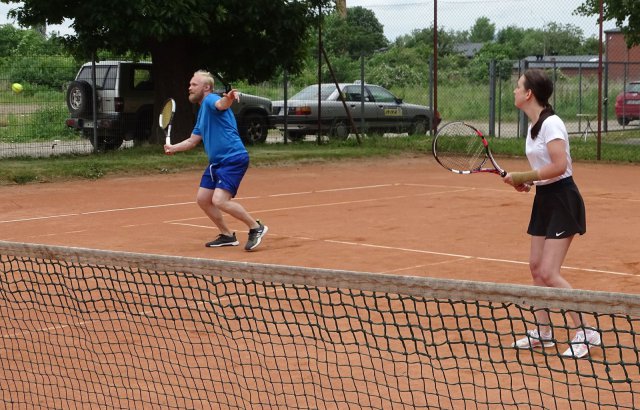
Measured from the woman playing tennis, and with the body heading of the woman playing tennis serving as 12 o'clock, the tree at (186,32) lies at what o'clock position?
The tree is roughly at 2 o'clock from the woman playing tennis.

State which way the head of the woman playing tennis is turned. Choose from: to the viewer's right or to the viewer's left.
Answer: to the viewer's left

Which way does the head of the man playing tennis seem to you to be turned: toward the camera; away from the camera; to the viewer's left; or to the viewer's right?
to the viewer's left

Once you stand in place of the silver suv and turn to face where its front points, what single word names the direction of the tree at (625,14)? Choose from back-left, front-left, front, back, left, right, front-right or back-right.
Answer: front-right

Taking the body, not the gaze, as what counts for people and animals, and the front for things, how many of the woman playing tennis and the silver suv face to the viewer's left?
1

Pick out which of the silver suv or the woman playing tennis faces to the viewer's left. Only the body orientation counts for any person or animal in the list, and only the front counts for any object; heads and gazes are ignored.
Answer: the woman playing tennis

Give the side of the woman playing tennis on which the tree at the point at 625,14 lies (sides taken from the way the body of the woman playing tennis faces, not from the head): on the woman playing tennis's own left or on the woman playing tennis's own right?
on the woman playing tennis's own right

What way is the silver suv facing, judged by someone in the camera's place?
facing away from the viewer and to the right of the viewer

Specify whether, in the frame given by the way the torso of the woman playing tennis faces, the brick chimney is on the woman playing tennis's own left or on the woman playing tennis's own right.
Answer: on the woman playing tennis's own right

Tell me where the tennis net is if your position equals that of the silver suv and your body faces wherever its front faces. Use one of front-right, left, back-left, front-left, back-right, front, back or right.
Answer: back-right

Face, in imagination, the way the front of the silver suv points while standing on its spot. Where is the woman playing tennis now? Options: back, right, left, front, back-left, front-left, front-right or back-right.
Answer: back-right

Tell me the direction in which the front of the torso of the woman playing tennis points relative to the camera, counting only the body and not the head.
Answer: to the viewer's left

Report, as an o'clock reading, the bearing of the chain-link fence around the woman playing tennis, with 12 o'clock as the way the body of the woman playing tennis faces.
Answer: The chain-link fence is roughly at 3 o'clock from the woman playing tennis.
